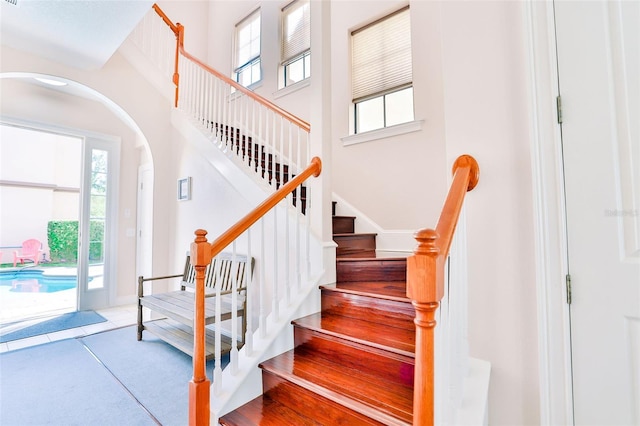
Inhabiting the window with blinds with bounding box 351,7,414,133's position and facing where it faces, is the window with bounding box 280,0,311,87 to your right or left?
on your right

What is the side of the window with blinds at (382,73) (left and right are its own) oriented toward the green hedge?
right

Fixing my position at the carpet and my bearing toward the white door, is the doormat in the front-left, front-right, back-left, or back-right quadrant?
back-left

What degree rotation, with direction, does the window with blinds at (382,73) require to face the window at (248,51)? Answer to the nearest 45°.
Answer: approximately 90° to its right

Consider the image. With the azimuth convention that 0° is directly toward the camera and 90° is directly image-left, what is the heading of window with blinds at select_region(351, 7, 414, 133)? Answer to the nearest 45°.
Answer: approximately 45°

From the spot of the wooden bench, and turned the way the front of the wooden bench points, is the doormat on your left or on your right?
on your right

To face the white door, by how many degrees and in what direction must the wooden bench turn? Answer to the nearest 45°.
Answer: approximately 90° to its left
